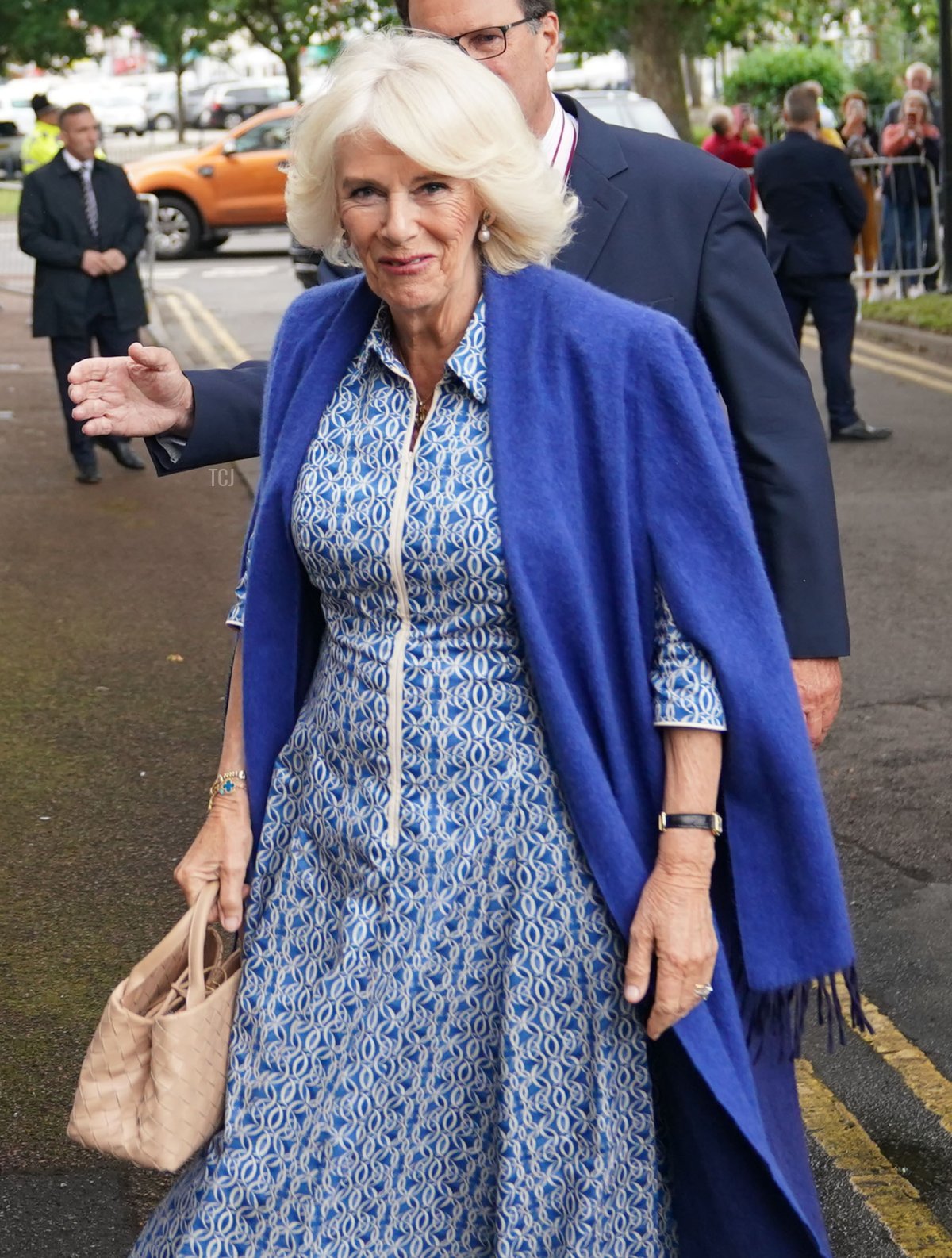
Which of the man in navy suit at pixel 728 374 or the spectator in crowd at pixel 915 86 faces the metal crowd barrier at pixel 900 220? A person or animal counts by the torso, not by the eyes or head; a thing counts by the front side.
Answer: the spectator in crowd

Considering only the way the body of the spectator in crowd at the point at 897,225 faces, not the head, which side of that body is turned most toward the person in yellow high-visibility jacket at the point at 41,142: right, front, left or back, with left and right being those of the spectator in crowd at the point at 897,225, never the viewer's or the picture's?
right

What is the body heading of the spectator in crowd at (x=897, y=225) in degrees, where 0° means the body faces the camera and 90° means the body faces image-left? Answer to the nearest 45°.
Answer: approximately 0°

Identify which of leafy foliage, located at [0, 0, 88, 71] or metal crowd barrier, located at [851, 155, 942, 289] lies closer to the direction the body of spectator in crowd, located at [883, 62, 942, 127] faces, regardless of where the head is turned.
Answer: the metal crowd barrier

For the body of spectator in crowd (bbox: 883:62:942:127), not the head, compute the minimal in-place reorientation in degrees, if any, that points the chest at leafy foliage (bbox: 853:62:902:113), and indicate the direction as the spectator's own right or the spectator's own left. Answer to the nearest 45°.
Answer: approximately 180°

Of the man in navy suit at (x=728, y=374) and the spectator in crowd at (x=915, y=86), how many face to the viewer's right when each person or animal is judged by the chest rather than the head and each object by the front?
0

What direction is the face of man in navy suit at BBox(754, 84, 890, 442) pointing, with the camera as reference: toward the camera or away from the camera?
away from the camera
